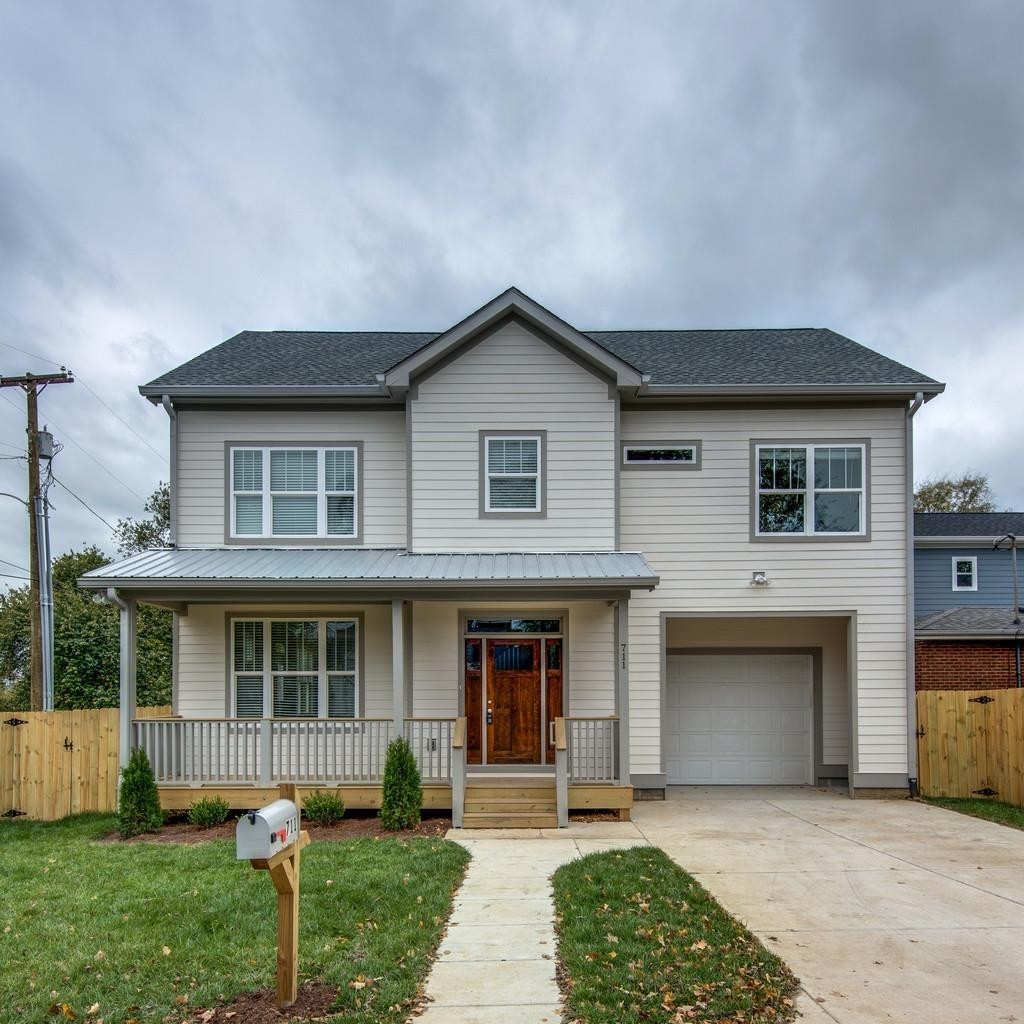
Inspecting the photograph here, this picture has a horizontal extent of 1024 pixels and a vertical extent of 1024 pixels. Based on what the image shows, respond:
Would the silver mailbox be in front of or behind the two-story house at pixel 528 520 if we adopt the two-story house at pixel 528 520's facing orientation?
in front

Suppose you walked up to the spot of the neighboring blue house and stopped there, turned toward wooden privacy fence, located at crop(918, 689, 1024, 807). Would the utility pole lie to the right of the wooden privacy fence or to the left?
right

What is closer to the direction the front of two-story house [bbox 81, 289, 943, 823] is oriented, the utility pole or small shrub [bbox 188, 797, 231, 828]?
the small shrub

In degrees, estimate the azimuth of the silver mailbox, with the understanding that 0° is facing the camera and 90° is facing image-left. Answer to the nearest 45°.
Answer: approximately 45°

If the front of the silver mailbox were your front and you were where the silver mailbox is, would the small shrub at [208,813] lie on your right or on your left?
on your right

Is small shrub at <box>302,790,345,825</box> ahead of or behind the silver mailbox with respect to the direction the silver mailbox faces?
behind

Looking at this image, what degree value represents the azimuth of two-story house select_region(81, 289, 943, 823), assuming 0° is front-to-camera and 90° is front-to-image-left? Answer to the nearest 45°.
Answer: approximately 0°

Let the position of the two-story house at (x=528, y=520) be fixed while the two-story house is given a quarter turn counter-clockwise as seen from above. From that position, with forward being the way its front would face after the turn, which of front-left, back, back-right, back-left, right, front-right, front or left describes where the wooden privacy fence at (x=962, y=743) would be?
front

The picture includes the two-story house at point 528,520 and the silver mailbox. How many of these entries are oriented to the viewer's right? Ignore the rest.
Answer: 0

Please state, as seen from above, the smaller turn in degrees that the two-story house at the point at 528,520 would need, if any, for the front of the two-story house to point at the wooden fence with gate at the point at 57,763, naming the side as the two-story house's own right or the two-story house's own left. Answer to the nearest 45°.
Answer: approximately 90° to the two-story house's own right
